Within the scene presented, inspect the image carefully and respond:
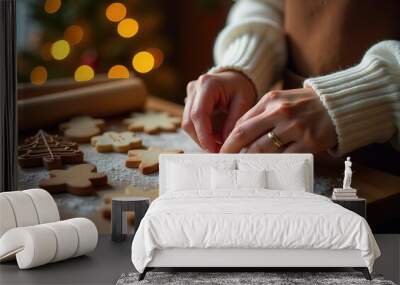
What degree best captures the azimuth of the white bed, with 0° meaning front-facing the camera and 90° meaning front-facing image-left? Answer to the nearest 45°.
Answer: approximately 0°

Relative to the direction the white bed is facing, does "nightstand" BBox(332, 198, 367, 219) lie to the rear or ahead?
to the rear
